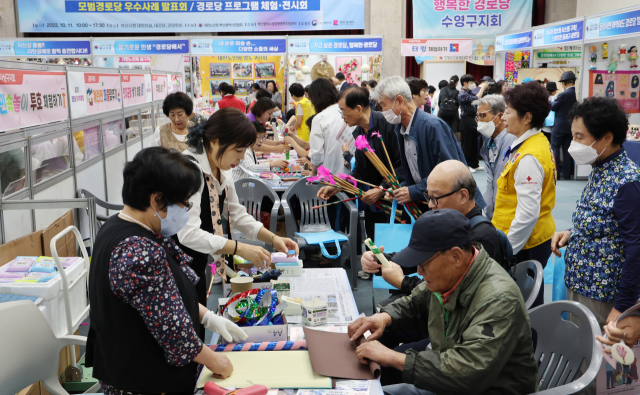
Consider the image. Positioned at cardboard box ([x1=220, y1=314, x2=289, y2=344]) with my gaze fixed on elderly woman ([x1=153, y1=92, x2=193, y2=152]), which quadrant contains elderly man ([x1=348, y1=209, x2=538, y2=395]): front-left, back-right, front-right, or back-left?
back-right

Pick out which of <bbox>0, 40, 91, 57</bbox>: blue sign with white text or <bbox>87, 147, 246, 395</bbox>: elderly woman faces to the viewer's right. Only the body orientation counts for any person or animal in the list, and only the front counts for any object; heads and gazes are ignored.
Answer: the elderly woman

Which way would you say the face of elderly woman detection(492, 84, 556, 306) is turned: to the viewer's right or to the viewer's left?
to the viewer's left

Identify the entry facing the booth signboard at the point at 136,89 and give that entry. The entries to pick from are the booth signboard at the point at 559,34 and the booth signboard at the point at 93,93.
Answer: the booth signboard at the point at 559,34

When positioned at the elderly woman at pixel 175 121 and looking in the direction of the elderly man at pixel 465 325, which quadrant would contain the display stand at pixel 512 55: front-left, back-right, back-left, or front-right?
back-left

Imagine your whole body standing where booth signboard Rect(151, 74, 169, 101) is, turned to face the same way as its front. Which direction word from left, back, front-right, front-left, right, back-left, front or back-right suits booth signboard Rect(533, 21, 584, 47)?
front-left

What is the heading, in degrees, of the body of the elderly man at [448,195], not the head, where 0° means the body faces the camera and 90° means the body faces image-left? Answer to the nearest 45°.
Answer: approximately 90°

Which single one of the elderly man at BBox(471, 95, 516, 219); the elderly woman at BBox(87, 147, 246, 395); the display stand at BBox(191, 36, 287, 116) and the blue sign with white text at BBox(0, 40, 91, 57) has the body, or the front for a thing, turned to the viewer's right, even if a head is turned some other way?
the elderly woman

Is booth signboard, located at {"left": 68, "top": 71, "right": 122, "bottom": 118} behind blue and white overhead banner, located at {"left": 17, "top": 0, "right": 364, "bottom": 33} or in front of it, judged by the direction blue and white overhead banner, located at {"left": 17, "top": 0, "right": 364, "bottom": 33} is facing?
in front

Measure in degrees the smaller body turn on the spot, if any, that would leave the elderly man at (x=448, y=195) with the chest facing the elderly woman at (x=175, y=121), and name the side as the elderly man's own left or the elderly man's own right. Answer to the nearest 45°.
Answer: approximately 45° to the elderly man's own right

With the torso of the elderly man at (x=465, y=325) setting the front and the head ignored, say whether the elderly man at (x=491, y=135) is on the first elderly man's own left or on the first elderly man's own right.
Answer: on the first elderly man's own right
